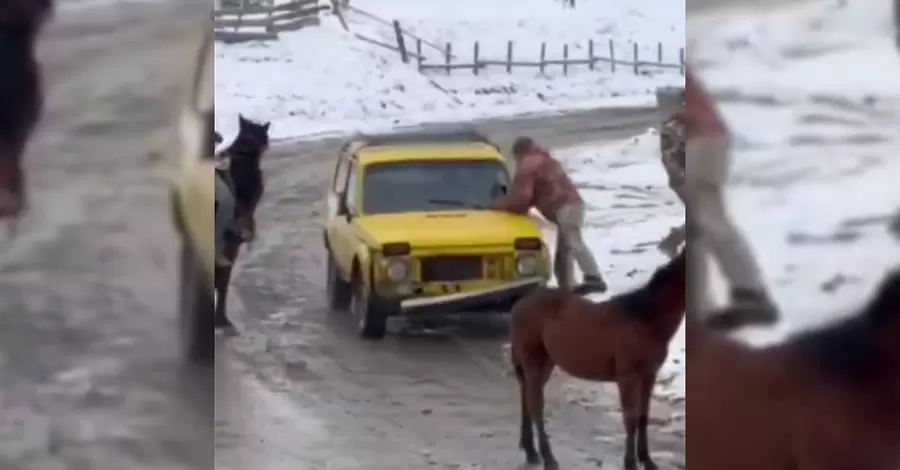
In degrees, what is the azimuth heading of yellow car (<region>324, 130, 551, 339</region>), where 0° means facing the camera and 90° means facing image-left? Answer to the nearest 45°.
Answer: approximately 315°

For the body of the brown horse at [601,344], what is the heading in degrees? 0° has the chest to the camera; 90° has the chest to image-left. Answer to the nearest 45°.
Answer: approximately 270°
